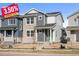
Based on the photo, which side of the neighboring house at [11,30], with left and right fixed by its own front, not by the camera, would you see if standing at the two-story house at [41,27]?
left

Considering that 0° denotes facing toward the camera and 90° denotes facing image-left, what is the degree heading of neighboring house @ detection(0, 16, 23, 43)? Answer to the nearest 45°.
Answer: approximately 0°
